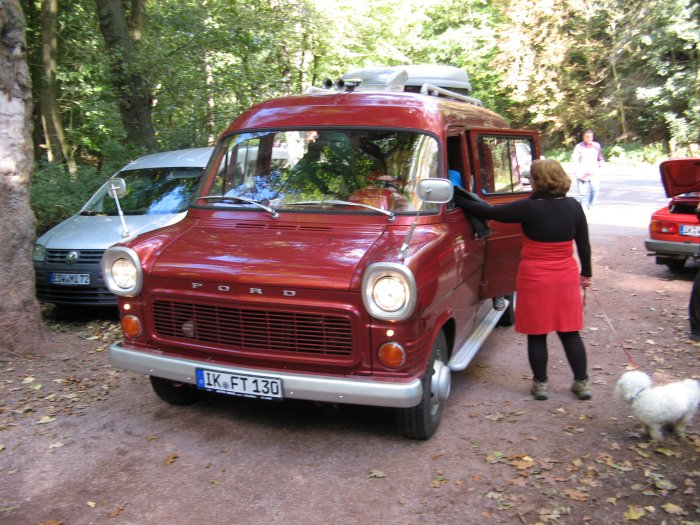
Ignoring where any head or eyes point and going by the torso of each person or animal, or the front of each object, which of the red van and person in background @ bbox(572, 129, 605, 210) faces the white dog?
the person in background

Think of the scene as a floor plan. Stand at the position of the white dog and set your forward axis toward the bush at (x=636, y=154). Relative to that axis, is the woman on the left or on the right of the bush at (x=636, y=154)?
left

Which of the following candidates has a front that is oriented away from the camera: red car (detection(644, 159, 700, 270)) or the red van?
the red car

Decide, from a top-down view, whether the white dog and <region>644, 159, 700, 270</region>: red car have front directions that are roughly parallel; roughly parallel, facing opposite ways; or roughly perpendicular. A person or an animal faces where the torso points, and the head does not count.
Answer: roughly perpendicular

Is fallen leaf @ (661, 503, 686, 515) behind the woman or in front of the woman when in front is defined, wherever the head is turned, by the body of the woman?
behind

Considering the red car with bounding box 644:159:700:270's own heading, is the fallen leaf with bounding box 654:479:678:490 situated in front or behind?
behind

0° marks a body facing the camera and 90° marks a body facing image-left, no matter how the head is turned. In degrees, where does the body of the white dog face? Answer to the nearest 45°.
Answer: approximately 90°

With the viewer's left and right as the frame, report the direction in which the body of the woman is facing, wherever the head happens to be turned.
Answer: facing away from the viewer

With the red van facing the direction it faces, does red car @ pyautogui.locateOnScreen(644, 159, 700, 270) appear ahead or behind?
behind

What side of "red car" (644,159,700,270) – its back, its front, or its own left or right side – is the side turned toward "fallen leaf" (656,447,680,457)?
back

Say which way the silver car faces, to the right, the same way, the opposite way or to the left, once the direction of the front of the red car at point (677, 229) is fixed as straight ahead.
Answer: the opposite way

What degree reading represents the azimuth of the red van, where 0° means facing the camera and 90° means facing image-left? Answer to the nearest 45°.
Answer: approximately 45°

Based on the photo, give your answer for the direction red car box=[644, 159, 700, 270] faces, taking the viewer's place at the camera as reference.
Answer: facing away from the viewer

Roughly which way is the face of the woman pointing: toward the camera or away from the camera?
away from the camera

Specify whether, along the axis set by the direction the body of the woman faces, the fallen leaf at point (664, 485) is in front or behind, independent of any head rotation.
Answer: behind

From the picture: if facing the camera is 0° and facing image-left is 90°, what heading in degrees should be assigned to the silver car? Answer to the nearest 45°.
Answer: approximately 45°
